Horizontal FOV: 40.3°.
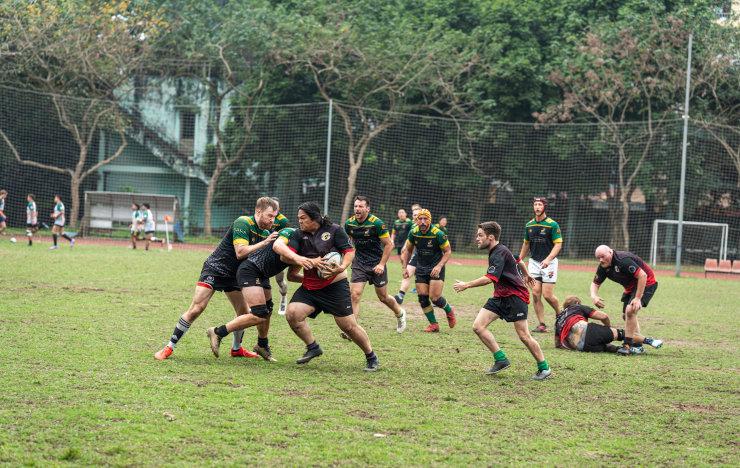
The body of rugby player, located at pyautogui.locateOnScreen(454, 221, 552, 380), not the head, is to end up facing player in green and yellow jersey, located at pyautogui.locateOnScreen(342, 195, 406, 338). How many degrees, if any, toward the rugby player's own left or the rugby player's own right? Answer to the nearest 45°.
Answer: approximately 45° to the rugby player's own right

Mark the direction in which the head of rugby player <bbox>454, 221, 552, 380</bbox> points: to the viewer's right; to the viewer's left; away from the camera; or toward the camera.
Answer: to the viewer's left

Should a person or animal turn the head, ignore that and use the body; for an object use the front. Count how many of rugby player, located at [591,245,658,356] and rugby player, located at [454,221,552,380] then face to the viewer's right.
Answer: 0

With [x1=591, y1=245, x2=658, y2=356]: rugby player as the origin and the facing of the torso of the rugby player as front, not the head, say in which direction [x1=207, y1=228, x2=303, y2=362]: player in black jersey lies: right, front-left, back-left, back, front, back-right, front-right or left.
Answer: front

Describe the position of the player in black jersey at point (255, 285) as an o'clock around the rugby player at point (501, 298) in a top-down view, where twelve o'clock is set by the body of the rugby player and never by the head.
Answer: The player in black jersey is roughly at 12 o'clock from the rugby player.

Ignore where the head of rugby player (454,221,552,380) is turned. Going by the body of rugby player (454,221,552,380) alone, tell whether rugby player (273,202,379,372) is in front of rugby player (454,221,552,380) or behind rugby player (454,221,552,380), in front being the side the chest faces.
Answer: in front

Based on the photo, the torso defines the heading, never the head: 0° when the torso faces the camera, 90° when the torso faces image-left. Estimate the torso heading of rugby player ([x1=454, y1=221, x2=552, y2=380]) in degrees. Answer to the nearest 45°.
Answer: approximately 90°

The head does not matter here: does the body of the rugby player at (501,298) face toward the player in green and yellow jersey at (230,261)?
yes

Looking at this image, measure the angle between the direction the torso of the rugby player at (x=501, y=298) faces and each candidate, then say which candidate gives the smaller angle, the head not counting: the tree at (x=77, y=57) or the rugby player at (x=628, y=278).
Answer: the tree

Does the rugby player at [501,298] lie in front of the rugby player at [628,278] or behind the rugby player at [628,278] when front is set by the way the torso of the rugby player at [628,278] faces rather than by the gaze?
in front

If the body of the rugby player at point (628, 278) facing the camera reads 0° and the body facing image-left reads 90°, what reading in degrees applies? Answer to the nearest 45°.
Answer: approximately 45°

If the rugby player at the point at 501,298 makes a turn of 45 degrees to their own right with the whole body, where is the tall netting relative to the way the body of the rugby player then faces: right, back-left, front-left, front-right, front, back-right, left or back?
front-right
